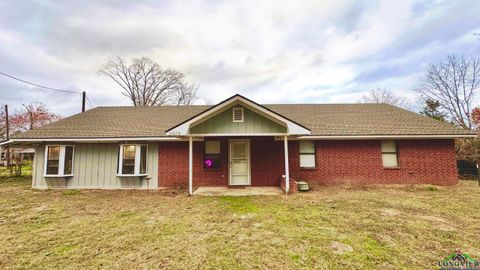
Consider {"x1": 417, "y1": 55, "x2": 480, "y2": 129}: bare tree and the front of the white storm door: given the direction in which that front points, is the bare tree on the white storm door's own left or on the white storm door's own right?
on the white storm door's own left

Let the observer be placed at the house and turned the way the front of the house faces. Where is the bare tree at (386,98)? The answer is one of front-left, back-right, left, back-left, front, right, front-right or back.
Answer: back-left

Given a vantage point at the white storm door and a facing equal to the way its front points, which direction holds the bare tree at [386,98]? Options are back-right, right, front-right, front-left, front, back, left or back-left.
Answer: back-left

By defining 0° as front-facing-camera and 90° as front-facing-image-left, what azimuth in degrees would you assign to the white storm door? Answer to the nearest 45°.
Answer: approximately 0°

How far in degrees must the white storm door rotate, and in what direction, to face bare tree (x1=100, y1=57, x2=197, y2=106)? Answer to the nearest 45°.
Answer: approximately 135° to its right

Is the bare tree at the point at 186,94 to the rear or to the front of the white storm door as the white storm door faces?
to the rear

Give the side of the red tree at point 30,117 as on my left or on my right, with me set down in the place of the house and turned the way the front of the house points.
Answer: on my right

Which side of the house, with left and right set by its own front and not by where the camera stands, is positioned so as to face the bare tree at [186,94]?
back
